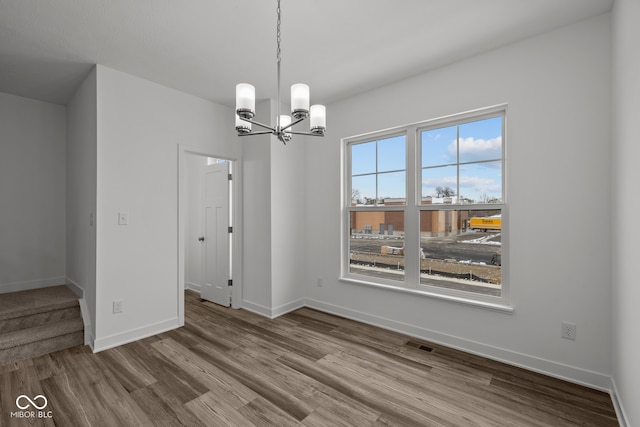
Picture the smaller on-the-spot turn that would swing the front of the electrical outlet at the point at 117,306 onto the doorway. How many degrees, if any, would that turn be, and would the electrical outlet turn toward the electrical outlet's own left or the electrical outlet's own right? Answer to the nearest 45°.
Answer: approximately 135° to the electrical outlet's own left

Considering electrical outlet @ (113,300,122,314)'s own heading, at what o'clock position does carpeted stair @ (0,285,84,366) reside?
The carpeted stair is roughly at 4 o'clock from the electrical outlet.

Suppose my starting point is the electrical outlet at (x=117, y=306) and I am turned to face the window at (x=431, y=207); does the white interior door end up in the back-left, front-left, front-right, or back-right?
front-left

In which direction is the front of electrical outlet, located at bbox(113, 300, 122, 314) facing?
toward the camera
